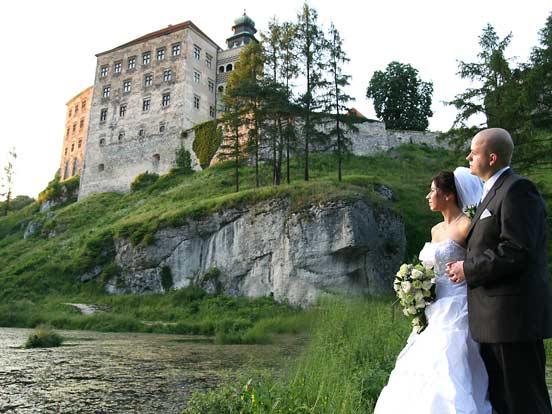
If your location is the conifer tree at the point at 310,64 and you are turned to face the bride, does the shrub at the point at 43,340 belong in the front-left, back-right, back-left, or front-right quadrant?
front-right

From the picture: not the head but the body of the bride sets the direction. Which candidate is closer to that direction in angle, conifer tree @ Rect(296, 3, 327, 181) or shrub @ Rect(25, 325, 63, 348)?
the shrub

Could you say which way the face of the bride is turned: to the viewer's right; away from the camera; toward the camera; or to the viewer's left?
to the viewer's left

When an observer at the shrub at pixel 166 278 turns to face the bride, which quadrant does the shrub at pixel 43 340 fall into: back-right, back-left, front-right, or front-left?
front-right

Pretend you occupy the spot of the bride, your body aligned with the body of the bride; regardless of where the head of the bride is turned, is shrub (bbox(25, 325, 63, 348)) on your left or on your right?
on your right

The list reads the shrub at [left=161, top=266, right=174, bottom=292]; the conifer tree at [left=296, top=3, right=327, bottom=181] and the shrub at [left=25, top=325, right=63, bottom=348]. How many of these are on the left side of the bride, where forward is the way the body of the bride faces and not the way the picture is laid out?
0

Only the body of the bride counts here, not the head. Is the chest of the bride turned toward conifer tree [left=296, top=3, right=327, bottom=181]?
no

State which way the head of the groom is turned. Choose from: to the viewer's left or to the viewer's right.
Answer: to the viewer's left

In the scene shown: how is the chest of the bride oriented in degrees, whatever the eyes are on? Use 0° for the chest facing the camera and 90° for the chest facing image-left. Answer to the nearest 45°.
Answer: approximately 45°

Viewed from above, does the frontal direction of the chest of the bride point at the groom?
no
